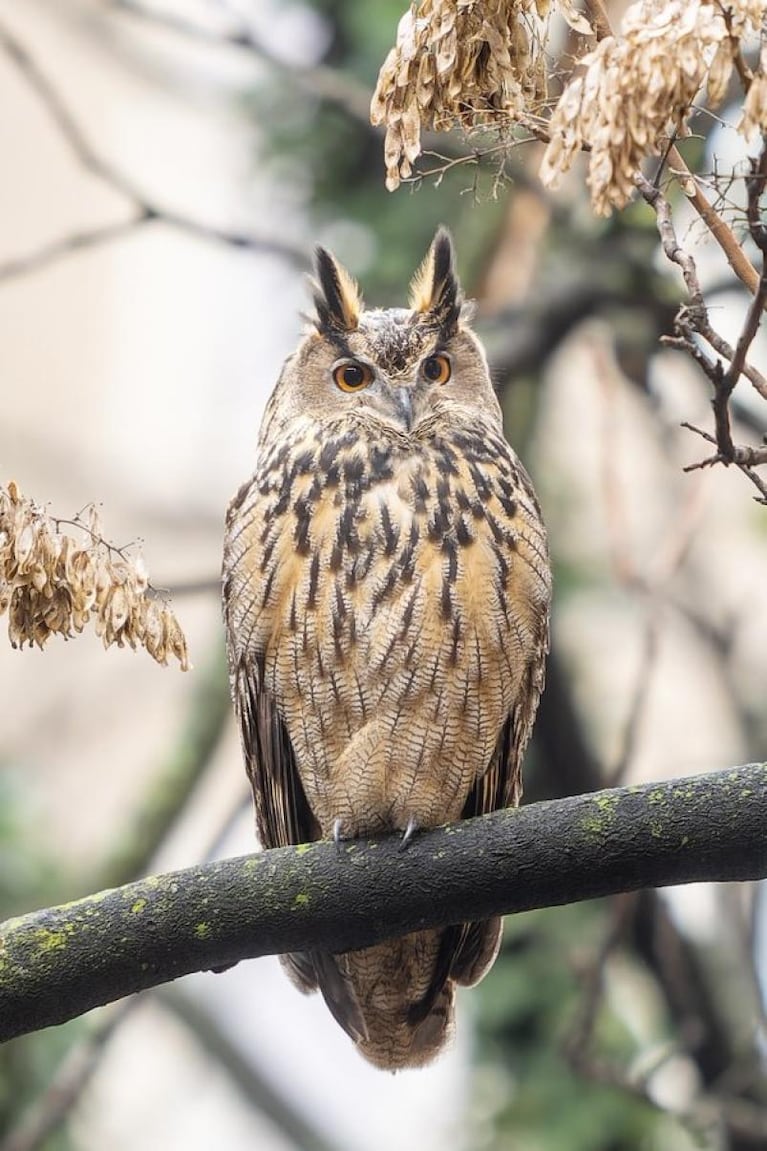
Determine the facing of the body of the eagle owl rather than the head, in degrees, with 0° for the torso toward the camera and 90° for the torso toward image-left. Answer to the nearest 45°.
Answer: approximately 0°
